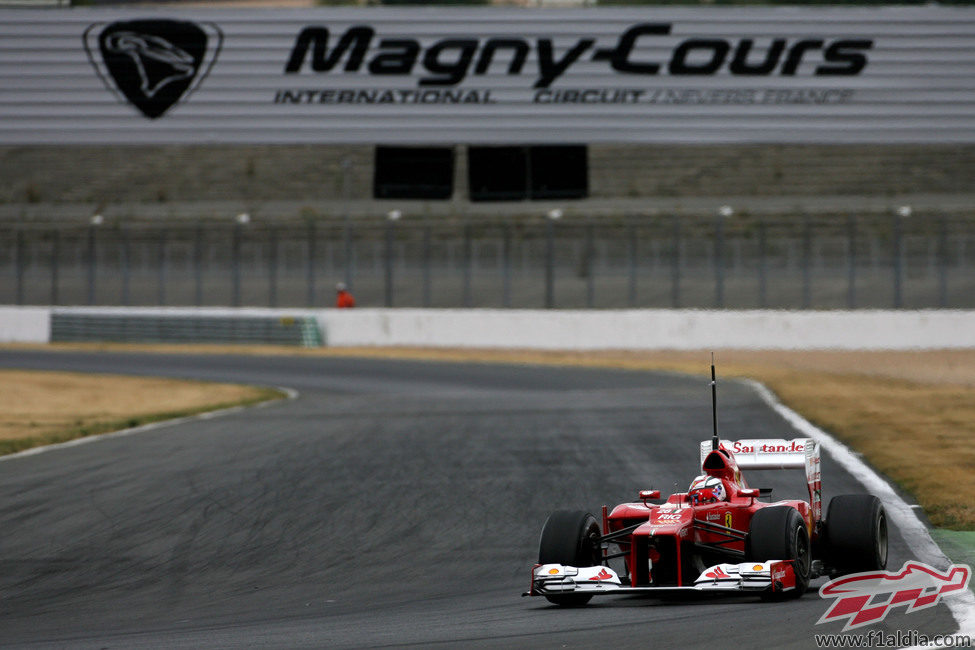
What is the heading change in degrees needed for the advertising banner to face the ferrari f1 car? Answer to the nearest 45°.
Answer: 0° — it already faces it

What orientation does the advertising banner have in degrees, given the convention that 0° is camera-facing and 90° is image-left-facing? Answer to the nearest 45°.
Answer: approximately 0°

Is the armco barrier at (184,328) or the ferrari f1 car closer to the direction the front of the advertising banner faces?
the ferrari f1 car
